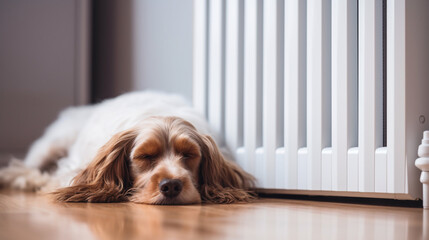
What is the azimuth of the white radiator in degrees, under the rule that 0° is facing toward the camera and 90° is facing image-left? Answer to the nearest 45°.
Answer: approximately 45°
